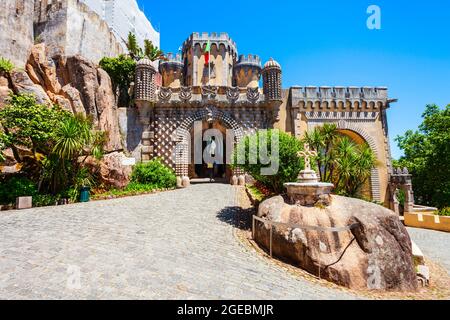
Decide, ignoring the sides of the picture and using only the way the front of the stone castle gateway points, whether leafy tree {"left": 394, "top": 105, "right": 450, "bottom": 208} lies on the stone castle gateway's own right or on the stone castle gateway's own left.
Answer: on the stone castle gateway's own left

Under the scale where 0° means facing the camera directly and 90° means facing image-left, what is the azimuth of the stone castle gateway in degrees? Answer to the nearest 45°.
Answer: approximately 0°

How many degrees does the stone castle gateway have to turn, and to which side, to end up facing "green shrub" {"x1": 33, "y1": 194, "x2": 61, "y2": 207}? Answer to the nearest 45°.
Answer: approximately 45° to its right

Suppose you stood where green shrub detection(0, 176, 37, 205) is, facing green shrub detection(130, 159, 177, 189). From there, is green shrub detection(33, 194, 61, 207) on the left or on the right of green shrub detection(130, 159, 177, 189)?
right

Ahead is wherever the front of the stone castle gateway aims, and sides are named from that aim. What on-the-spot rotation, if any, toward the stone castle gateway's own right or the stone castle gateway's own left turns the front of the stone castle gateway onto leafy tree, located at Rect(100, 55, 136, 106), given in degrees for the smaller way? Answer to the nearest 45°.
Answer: approximately 90° to the stone castle gateway's own right

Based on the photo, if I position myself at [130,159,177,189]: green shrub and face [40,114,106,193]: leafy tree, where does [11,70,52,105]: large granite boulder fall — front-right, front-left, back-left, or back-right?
front-right

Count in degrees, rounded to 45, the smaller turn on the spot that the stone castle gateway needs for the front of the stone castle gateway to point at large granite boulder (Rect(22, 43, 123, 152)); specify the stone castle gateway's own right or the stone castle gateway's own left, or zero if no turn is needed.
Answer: approximately 90° to the stone castle gateway's own right

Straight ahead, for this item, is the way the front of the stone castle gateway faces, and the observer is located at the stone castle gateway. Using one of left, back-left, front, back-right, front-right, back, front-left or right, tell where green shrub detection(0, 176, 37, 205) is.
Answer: front-right

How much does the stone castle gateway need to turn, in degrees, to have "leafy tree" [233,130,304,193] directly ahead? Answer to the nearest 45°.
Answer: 0° — it already faces it

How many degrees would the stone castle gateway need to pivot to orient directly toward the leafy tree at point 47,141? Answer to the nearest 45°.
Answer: approximately 45° to its right
